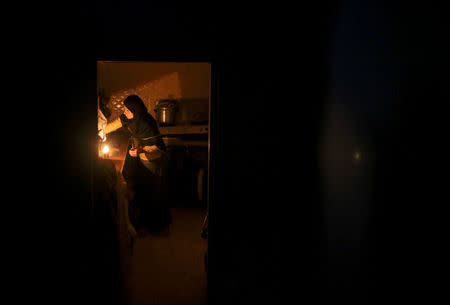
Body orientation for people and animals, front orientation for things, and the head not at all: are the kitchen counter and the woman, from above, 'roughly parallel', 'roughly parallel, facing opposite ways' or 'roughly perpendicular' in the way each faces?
roughly perpendicular

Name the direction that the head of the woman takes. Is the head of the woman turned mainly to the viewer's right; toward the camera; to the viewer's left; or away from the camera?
to the viewer's left

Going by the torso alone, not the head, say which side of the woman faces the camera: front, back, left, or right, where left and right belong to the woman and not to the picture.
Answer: left

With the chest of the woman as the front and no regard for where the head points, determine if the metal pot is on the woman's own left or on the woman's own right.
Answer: on the woman's own right

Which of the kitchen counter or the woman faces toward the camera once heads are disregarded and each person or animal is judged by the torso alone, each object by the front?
the kitchen counter

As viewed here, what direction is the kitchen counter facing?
toward the camera

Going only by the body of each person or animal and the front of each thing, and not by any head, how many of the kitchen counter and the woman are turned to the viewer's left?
1

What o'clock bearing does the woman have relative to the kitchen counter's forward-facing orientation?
The woman is roughly at 1 o'clock from the kitchen counter.
